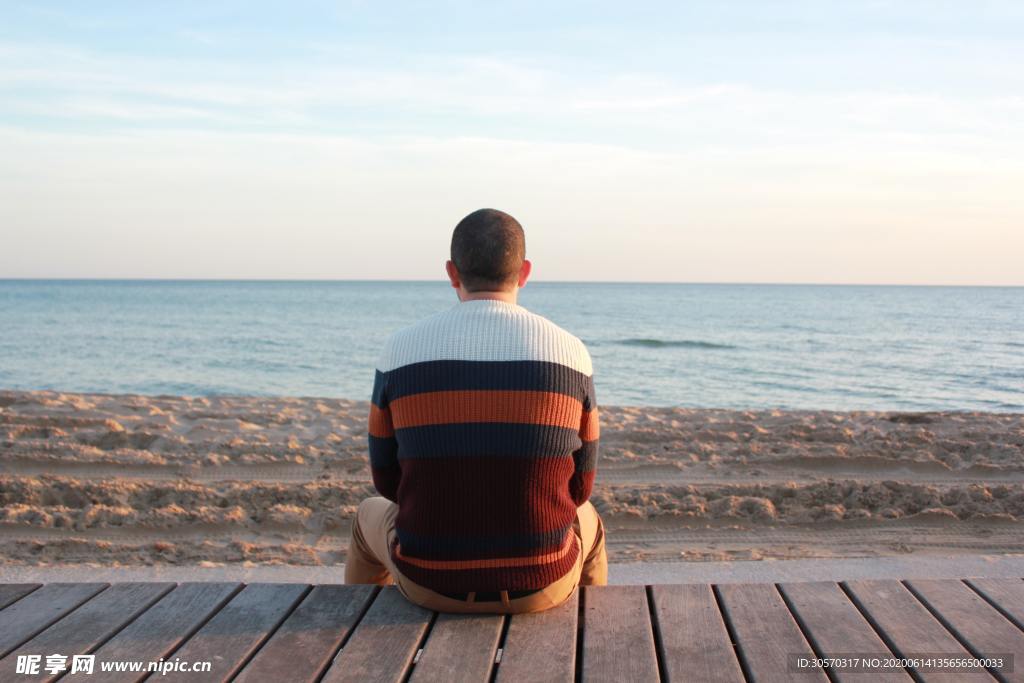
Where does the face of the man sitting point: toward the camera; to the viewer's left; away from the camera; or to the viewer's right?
away from the camera

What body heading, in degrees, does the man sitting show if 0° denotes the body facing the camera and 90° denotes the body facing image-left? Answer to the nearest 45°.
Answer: approximately 180°
